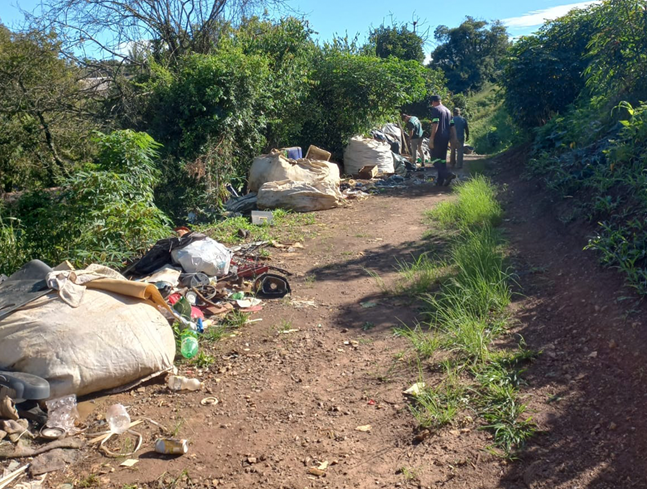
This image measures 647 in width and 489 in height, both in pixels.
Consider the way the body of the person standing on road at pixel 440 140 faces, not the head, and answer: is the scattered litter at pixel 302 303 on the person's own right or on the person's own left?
on the person's own left

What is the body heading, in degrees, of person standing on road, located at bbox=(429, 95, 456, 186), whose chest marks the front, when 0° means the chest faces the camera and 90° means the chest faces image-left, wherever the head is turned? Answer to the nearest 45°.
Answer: approximately 135°

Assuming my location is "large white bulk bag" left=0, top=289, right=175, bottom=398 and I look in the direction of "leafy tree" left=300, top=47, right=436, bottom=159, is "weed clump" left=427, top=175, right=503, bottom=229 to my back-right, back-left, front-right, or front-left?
front-right

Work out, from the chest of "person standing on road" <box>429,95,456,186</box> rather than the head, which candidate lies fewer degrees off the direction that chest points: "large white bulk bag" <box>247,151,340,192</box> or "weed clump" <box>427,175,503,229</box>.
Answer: the large white bulk bag

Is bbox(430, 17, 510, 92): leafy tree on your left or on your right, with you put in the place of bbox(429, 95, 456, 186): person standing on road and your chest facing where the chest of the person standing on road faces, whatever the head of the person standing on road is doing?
on your right

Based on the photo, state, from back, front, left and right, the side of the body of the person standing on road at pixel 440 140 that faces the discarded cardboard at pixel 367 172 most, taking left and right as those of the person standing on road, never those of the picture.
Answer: front

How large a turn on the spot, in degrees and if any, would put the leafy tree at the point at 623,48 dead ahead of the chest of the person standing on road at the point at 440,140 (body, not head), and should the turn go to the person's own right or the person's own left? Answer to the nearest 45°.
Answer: approximately 180°

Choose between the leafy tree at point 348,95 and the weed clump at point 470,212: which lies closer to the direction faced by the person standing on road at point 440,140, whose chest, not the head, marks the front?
the leafy tree

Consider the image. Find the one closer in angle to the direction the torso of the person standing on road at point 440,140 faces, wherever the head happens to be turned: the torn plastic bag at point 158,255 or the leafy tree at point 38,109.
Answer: the leafy tree

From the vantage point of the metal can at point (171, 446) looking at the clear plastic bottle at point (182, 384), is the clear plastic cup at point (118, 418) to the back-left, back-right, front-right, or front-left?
front-left

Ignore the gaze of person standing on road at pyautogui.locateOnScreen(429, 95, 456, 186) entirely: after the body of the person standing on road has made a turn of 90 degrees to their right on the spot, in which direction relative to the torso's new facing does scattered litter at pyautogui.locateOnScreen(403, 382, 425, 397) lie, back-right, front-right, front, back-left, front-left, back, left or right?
back-right

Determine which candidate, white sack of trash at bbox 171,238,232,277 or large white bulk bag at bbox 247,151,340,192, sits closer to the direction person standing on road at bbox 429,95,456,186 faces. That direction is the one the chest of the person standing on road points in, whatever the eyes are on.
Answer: the large white bulk bag

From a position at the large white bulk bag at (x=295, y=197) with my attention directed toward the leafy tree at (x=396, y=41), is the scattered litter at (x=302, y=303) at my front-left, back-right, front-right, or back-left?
back-right
